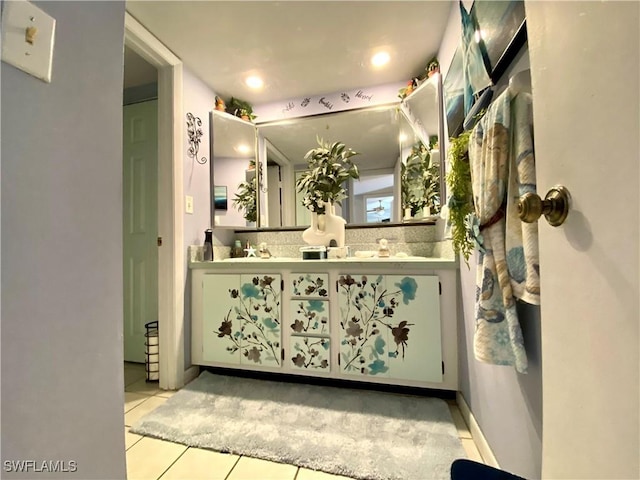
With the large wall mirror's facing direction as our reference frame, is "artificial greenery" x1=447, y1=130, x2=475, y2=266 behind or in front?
in front

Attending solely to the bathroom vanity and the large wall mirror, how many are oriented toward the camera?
2

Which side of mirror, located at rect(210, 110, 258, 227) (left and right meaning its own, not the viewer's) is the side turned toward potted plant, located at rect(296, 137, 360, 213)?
front

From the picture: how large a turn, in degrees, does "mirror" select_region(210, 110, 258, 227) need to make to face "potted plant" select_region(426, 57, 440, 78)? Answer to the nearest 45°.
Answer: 0° — it already faces it

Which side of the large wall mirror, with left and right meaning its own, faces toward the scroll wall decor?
right

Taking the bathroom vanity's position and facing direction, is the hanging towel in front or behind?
in front

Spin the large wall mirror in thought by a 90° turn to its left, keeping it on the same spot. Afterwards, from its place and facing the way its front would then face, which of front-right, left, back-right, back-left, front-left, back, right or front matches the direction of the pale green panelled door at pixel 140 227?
back

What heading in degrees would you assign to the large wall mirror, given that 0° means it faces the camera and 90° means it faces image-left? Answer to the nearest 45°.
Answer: approximately 0°
